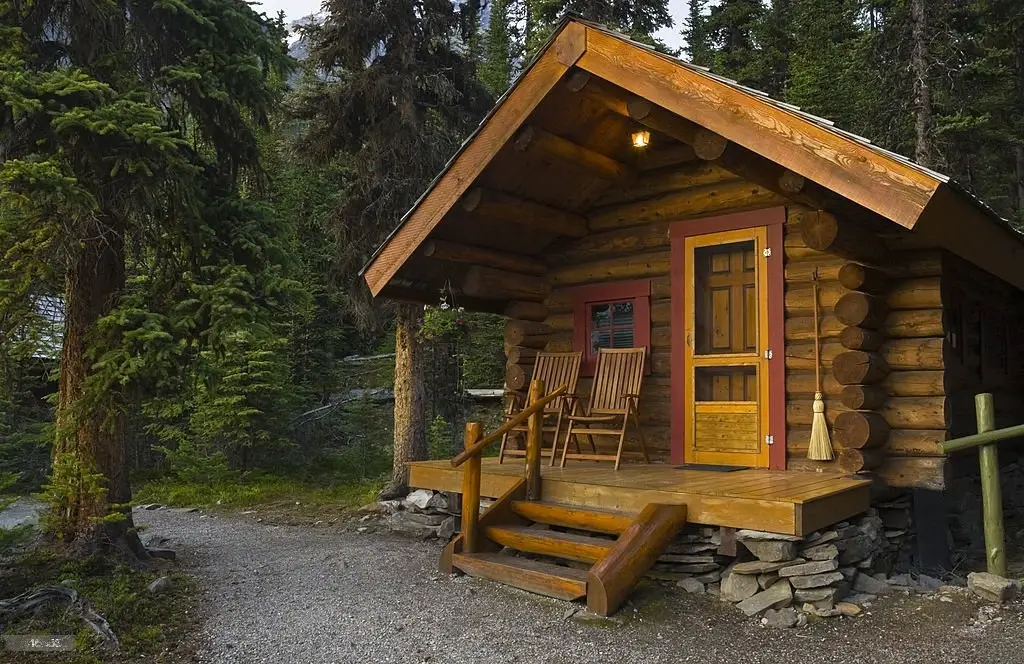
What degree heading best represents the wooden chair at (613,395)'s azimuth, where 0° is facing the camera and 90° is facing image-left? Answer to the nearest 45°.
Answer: approximately 45°

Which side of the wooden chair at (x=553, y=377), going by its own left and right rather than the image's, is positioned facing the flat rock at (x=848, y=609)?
left

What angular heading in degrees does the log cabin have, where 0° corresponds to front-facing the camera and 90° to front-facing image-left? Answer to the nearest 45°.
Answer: approximately 45°

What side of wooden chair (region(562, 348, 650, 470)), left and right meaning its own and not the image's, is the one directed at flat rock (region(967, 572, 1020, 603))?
left

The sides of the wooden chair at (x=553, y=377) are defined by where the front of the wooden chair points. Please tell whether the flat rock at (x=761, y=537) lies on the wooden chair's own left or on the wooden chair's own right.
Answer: on the wooden chair's own left

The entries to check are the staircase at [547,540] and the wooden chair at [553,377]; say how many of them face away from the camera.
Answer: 0

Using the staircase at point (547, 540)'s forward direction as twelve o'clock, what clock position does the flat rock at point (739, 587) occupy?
The flat rock is roughly at 8 o'clock from the staircase.

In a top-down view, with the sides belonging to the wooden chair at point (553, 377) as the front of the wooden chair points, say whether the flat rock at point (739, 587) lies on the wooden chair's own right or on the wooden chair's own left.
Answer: on the wooden chair's own left
